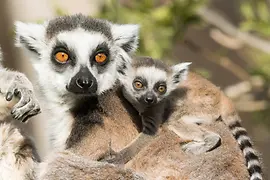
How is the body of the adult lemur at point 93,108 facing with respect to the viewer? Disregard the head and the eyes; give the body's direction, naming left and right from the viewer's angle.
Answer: facing the viewer and to the left of the viewer
